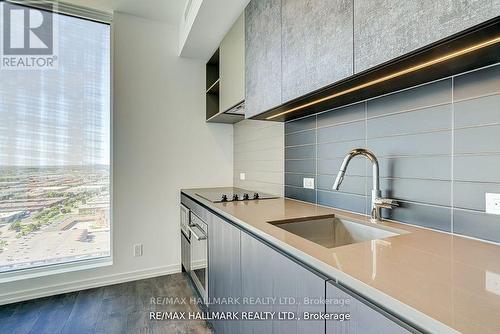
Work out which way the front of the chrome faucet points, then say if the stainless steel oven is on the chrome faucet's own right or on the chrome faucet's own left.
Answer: on the chrome faucet's own right

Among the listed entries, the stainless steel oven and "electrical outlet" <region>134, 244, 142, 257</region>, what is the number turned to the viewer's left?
1

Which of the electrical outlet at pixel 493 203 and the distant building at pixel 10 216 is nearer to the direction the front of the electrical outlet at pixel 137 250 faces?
the electrical outlet

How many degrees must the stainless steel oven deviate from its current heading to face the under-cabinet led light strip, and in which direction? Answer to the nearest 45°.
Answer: approximately 135° to its left

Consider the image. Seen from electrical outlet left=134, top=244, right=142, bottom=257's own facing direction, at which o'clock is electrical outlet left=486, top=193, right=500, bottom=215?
electrical outlet left=486, top=193, right=500, bottom=215 is roughly at 11 o'clock from electrical outlet left=134, top=244, right=142, bottom=257.

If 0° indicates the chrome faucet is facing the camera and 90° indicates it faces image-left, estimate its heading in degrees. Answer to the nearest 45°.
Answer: approximately 45°

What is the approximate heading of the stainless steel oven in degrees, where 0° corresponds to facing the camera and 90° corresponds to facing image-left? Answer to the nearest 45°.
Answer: approximately 90°
